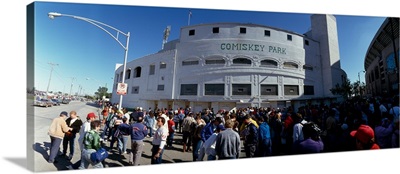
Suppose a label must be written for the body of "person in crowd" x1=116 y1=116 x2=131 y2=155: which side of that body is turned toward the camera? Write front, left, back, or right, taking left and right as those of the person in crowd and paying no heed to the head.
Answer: back

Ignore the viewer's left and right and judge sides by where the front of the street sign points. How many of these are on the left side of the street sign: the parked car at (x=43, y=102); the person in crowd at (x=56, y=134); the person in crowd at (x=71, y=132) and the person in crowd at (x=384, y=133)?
1

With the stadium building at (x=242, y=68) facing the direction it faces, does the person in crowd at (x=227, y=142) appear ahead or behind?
ahead

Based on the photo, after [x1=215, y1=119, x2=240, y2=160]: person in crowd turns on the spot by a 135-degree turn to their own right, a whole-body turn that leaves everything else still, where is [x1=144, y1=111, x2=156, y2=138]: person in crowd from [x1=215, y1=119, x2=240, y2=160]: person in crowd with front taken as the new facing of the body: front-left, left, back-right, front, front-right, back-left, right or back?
back

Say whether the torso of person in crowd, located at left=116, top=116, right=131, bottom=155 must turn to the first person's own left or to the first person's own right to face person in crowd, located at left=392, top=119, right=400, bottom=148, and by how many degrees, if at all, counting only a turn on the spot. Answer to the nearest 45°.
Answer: approximately 90° to the first person's own right

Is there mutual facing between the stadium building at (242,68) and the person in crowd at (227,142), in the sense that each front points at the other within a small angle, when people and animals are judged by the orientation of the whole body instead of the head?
yes

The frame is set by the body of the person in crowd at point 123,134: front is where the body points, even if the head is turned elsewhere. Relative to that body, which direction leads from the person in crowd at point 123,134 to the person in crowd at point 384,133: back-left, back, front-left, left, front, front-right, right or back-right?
right

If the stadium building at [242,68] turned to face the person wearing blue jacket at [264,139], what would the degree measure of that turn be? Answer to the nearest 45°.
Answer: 0° — it already faces them

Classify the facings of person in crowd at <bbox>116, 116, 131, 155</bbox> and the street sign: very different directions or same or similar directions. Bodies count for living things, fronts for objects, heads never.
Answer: very different directions
